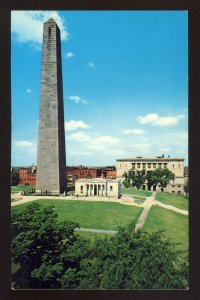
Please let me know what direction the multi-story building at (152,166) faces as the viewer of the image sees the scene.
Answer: facing the viewer

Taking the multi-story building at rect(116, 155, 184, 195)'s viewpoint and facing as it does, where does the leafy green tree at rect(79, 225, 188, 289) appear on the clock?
The leafy green tree is roughly at 12 o'clock from the multi-story building.

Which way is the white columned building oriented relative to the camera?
toward the camera
